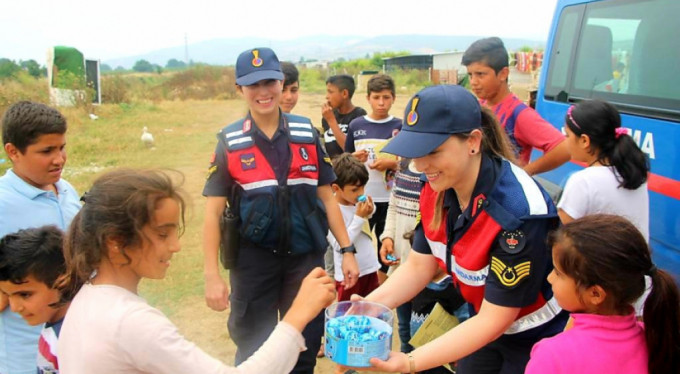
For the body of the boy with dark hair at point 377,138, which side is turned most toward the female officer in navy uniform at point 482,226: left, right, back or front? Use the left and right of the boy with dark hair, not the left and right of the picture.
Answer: front

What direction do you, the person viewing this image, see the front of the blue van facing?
facing the viewer and to the right of the viewer

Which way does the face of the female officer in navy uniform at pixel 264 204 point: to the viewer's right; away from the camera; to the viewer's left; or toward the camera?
toward the camera

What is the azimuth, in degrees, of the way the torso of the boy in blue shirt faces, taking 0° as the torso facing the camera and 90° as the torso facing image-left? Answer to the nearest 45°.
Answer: approximately 315°

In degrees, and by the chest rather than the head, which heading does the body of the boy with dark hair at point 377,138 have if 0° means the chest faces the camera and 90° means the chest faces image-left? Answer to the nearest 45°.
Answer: approximately 0°

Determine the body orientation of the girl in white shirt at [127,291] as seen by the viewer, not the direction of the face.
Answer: to the viewer's right

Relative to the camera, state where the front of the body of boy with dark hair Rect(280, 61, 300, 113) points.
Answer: toward the camera

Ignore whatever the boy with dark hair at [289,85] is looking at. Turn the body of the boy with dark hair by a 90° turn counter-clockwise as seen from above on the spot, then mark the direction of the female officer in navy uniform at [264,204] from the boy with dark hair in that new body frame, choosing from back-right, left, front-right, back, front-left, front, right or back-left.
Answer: right

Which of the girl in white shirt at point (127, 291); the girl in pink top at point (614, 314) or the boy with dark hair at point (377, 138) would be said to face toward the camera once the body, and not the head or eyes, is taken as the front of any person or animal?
the boy with dark hair

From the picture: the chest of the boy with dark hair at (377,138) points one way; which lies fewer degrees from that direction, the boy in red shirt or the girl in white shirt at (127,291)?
the girl in white shirt

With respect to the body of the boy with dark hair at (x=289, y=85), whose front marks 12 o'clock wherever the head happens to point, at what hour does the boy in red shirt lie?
The boy in red shirt is roughly at 10 o'clock from the boy with dark hair.

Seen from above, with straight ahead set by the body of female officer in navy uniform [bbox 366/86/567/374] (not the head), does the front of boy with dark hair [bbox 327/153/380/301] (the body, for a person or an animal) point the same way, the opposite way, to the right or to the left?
to the left

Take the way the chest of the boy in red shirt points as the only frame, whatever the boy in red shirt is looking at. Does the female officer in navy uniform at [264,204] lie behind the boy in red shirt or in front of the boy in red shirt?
in front

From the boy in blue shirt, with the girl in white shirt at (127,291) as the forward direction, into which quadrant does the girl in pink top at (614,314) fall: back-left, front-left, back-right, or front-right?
front-left

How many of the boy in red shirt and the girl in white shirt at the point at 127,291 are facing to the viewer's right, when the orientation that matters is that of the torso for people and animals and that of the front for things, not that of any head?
1

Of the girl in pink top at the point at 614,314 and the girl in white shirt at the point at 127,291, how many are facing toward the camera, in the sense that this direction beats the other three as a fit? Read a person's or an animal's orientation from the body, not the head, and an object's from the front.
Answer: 0

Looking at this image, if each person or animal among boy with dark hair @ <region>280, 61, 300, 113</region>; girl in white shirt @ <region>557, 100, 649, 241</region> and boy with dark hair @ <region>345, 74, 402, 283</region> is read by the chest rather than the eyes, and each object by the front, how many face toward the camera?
2
